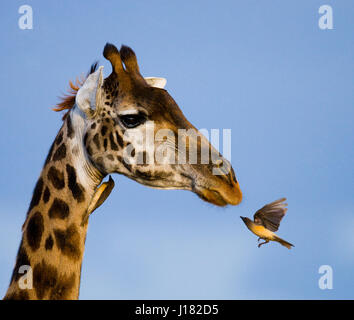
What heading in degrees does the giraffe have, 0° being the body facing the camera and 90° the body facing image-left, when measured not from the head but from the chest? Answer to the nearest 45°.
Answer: approximately 270°

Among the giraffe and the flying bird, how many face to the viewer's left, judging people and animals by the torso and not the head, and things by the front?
1

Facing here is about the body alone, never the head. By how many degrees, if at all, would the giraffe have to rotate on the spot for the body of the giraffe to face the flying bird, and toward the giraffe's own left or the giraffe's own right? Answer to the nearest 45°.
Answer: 0° — it already faces it

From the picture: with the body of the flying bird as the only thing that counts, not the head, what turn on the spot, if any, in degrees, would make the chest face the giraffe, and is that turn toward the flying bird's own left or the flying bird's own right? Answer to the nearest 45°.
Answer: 0° — it already faces it

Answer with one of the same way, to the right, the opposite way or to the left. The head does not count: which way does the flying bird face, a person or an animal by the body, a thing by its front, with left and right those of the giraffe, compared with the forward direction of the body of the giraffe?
the opposite way

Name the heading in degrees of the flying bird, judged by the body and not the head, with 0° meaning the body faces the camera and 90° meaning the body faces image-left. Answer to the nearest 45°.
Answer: approximately 90°

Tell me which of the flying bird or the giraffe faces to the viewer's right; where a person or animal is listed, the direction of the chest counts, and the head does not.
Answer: the giraffe
